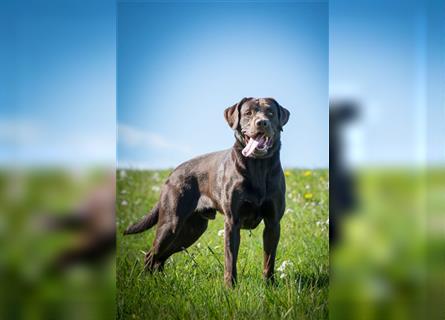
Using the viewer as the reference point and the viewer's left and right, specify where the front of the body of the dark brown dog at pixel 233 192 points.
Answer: facing the viewer and to the right of the viewer
